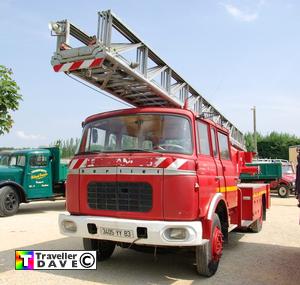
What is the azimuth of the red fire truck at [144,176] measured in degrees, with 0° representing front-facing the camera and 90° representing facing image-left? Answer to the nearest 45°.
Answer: approximately 45°

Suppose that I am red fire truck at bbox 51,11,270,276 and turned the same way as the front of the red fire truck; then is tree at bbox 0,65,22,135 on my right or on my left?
on my right
